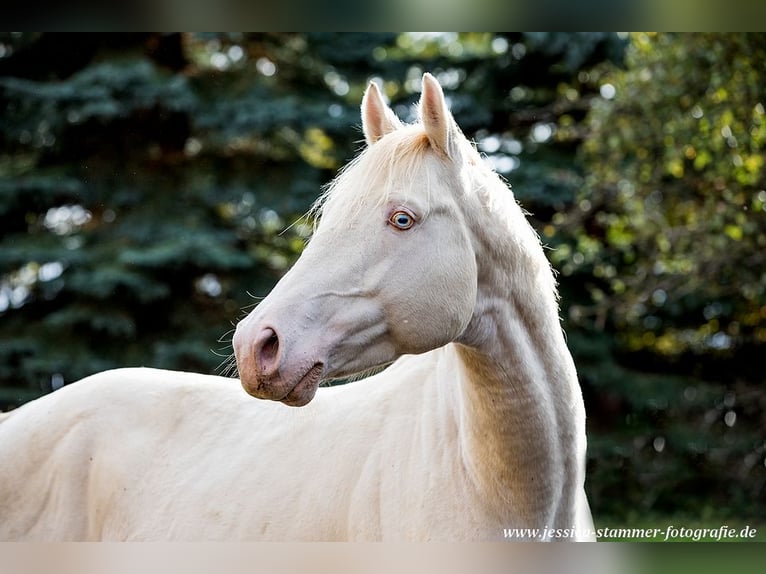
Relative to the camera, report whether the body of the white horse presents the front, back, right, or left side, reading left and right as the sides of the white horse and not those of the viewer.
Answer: right

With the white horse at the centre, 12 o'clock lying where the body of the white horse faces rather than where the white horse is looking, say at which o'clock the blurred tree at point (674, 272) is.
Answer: The blurred tree is roughly at 10 o'clock from the white horse.

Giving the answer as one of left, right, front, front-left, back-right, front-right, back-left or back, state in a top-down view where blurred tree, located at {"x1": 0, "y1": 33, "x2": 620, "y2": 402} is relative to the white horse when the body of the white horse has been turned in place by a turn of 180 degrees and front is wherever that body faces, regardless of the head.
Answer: right
